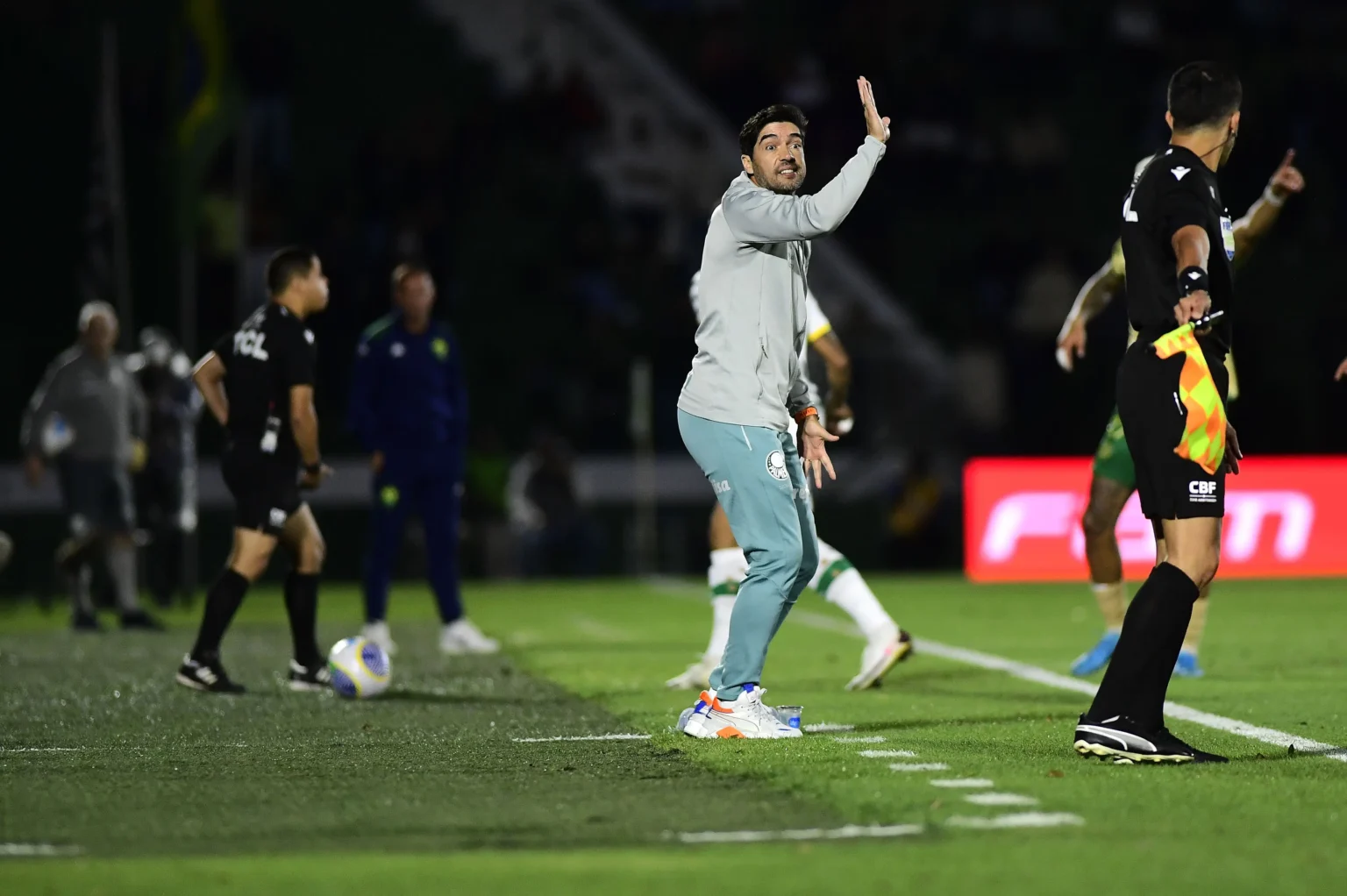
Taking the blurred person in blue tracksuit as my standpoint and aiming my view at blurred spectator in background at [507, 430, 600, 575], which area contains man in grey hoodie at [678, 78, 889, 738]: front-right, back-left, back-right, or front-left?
back-right

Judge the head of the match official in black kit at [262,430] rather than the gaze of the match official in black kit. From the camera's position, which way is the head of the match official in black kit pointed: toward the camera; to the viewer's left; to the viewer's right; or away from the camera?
to the viewer's right

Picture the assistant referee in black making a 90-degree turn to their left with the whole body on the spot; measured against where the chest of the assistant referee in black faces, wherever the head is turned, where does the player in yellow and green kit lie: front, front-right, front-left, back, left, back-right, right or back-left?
front

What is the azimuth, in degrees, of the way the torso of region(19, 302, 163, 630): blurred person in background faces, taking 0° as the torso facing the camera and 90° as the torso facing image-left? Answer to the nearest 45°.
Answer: approximately 315°
